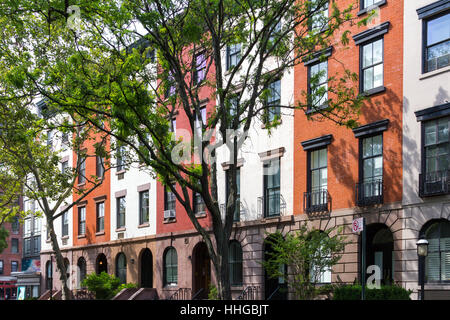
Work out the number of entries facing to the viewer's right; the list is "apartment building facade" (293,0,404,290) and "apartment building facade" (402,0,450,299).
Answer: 0

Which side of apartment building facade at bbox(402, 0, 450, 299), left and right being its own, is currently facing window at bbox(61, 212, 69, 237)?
right

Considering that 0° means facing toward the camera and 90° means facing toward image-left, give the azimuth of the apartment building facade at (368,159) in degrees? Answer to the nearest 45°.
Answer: approximately 45°

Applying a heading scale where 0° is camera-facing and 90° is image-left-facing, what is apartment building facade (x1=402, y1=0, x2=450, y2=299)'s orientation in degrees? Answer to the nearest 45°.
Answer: approximately 45°

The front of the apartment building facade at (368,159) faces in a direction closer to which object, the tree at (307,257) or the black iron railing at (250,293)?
the tree

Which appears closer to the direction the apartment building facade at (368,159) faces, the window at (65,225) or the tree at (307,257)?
the tree

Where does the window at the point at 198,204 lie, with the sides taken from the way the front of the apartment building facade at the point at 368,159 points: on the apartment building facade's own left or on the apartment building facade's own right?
on the apartment building facade's own right

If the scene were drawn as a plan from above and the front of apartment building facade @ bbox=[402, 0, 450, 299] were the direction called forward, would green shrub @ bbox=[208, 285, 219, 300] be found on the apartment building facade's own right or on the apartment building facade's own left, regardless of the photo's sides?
on the apartment building facade's own right

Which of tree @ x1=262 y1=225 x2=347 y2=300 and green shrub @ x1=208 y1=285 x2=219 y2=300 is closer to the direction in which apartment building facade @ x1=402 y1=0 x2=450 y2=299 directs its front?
the tree

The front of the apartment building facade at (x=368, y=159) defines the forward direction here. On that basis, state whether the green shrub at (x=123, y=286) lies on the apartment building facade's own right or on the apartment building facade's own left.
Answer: on the apartment building facade's own right
